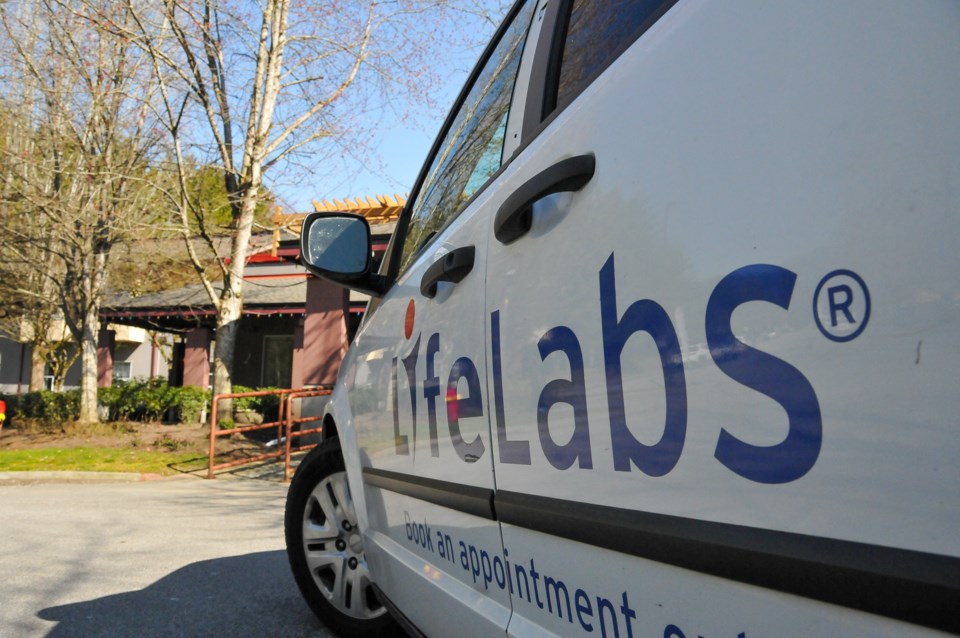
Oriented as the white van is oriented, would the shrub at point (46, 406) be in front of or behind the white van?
in front

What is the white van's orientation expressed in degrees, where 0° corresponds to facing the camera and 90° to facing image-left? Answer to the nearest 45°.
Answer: approximately 135°

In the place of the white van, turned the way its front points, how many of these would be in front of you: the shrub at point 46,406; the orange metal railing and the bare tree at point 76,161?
3

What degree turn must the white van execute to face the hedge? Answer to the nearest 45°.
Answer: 0° — it already faces it

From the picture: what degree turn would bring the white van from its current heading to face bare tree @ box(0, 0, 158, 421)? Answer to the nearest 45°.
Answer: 0° — it already faces it

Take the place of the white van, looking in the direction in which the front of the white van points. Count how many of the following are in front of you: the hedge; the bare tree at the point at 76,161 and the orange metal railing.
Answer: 3

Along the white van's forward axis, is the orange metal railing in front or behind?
in front
